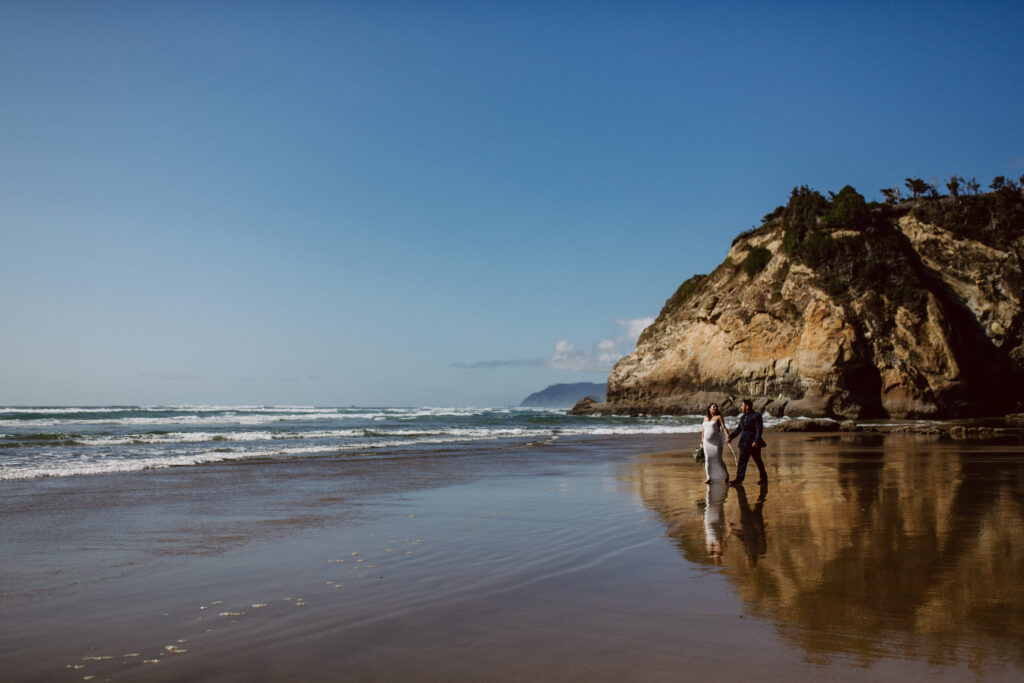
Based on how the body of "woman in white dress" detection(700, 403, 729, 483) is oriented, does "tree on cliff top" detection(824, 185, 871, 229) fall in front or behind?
behind

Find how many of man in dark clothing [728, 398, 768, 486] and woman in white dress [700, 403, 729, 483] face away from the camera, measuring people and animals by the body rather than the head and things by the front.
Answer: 0

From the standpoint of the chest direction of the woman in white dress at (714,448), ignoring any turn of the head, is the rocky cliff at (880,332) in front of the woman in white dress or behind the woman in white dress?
behind

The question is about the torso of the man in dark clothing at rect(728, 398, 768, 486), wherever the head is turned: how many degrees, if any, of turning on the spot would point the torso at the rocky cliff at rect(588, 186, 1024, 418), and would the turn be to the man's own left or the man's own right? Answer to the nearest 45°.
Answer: approximately 135° to the man's own right

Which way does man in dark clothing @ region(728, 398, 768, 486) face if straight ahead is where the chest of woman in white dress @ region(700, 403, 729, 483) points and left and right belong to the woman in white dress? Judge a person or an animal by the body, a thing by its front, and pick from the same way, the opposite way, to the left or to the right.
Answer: the same way

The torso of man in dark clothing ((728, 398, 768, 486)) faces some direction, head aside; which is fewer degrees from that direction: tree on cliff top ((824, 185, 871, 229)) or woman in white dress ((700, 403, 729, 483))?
the woman in white dress

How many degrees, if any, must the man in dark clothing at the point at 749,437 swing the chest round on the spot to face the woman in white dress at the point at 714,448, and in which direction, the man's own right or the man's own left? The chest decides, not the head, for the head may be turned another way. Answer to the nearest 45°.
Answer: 0° — they already face them

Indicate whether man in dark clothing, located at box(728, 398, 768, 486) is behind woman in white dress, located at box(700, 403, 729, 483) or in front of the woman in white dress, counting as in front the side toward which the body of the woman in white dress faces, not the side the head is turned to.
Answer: behind

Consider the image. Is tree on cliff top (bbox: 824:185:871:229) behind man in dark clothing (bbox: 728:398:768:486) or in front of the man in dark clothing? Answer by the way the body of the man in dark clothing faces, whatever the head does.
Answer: behind

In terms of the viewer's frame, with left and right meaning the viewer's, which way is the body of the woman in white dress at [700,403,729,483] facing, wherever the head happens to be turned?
facing the viewer and to the left of the viewer
